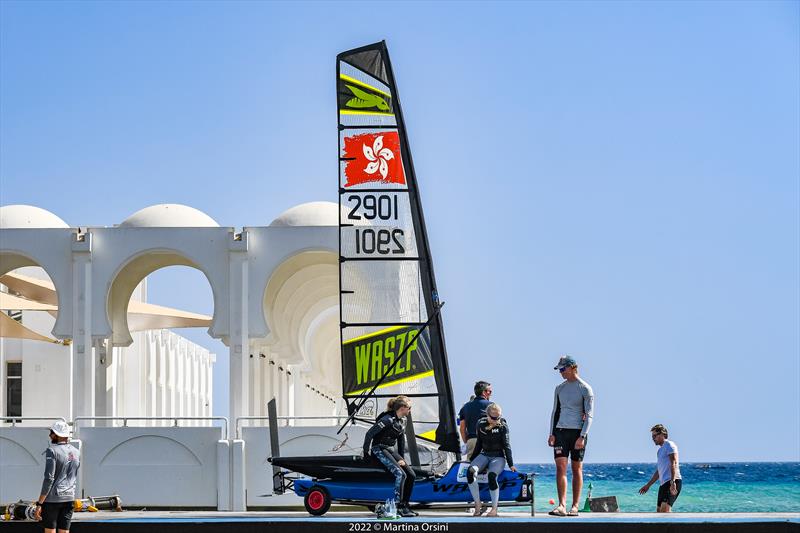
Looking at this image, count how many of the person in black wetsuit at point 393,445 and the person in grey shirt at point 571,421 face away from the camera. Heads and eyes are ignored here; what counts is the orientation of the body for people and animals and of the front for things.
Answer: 0

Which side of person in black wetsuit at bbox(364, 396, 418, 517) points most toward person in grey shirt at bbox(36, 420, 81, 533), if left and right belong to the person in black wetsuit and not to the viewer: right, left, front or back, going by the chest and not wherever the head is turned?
right

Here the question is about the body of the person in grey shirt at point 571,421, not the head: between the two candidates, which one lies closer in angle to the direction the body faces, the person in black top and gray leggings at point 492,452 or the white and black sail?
the person in black top and gray leggings

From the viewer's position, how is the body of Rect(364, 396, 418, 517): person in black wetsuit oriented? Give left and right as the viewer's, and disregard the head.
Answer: facing the viewer and to the right of the viewer

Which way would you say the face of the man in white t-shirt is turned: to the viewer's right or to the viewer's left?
to the viewer's left

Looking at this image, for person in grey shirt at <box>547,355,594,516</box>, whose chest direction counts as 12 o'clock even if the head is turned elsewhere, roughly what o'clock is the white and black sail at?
The white and black sail is roughly at 3 o'clock from the person in grey shirt.

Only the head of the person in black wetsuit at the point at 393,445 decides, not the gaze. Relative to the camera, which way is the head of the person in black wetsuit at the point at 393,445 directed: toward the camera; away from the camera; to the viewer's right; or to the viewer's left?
to the viewer's right

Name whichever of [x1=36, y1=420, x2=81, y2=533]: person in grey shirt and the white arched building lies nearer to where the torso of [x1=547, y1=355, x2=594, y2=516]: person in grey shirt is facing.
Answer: the person in grey shirt

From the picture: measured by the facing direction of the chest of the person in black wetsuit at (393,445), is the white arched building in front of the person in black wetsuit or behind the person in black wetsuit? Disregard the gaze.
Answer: behind

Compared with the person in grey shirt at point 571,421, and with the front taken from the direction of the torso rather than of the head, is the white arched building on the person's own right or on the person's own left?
on the person's own right

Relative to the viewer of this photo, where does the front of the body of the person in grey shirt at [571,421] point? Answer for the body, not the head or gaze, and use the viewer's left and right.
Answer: facing the viewer and to the left of the viewer

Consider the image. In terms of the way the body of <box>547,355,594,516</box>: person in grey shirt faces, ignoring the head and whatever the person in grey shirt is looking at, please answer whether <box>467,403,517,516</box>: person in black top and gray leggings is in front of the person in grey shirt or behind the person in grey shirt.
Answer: in front

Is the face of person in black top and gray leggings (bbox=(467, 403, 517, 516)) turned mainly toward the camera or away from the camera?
toward the camera

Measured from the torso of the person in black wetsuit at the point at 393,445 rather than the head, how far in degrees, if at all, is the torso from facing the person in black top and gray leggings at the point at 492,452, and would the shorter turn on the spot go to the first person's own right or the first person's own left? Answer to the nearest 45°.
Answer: approximately 45° to the first person's own left

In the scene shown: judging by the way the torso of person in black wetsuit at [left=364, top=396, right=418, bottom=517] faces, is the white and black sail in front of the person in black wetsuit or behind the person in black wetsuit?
behind

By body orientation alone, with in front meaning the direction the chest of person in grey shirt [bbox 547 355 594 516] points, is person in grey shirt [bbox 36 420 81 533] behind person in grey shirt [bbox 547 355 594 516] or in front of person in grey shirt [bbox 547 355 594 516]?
in front
